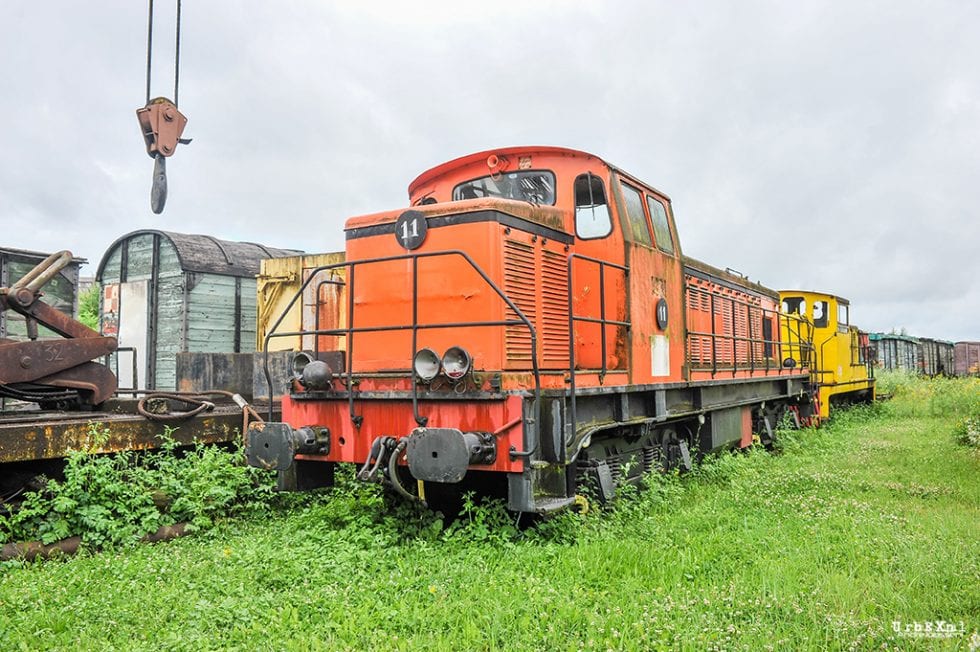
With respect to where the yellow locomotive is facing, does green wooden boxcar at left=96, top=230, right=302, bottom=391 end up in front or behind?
in front

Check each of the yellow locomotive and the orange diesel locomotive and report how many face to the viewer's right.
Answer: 0

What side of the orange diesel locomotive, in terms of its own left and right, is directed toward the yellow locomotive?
back

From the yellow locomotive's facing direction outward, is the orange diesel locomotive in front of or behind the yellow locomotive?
in front

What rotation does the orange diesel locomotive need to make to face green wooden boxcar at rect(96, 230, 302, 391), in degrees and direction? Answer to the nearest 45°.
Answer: approximately 90° to its right

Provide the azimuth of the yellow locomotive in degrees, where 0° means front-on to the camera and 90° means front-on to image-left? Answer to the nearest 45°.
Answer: approximately 45°
